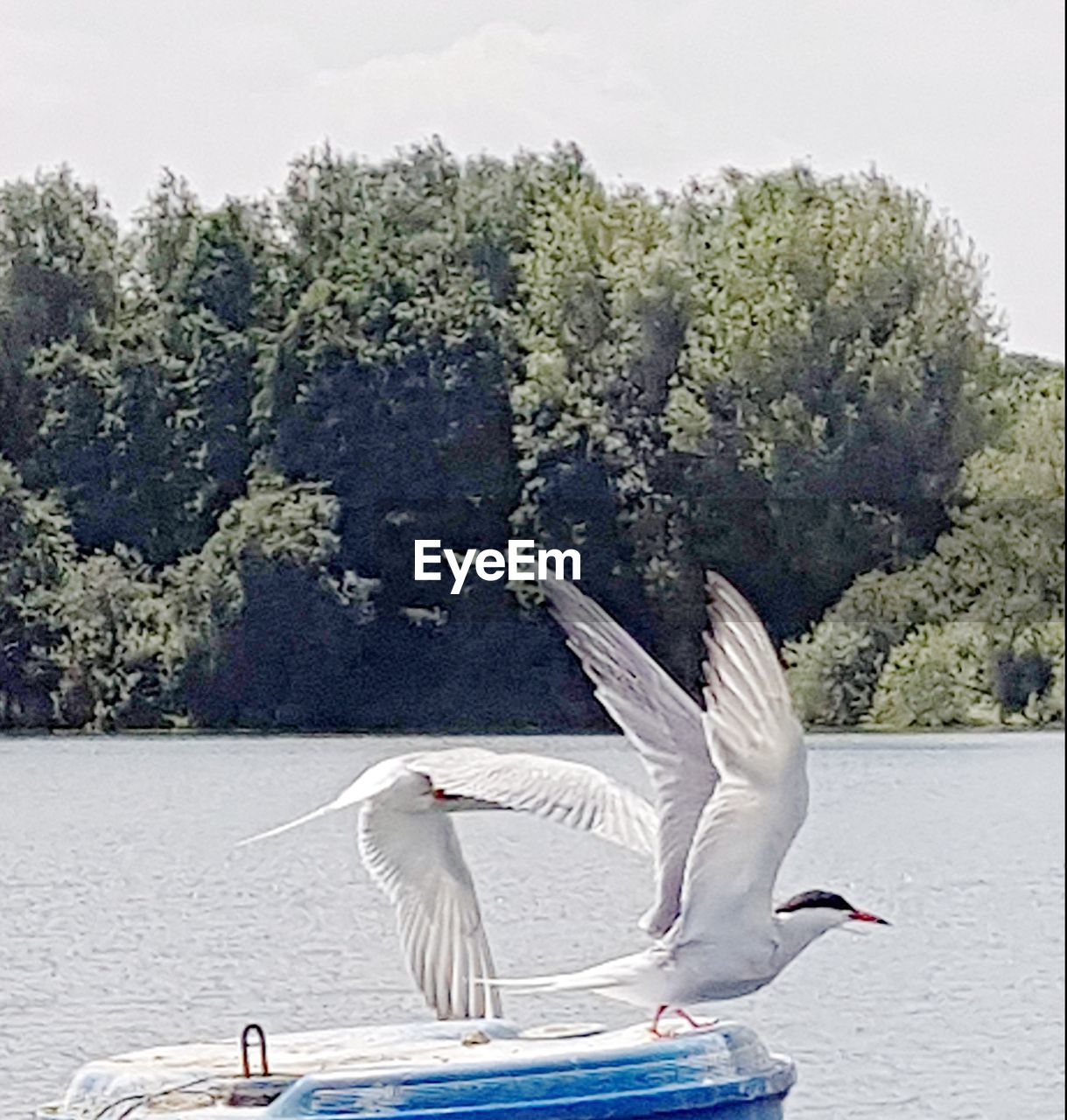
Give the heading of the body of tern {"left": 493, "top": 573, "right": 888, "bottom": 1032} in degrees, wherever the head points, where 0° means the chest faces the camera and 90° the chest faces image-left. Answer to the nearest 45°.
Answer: approximately 270°
